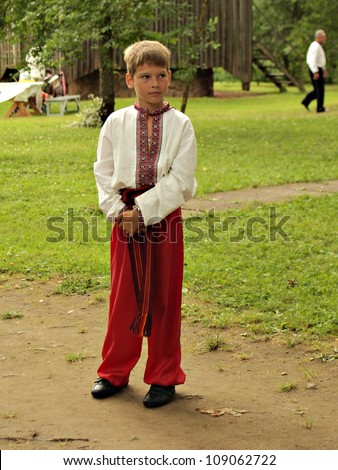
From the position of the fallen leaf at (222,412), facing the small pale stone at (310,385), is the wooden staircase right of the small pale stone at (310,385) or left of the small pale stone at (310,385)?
left

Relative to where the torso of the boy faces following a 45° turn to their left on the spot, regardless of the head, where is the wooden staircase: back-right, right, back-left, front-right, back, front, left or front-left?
back-left

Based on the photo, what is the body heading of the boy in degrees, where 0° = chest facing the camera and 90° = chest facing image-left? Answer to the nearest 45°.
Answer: approximately 0°

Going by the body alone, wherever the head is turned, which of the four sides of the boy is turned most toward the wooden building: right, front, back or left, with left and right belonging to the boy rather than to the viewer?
back

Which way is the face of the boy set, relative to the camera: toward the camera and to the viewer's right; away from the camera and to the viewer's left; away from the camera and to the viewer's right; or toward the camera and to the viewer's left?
toward the camera and to the viewer's right
